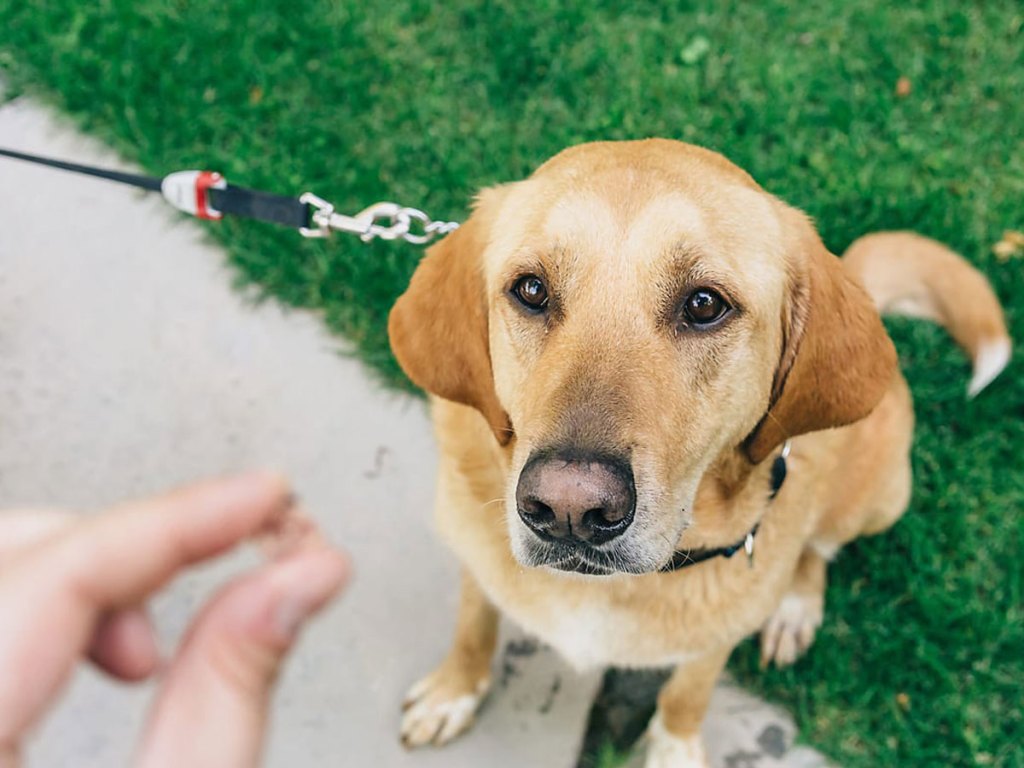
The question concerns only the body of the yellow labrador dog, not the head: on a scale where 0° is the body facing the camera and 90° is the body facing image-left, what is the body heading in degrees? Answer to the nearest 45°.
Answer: approximately 45°
